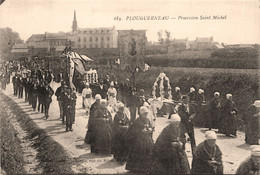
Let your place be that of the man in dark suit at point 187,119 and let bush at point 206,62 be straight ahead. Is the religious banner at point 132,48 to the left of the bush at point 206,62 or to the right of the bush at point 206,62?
left

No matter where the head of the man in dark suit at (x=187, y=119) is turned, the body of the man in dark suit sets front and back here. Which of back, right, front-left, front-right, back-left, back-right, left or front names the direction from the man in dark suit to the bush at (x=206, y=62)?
back-left

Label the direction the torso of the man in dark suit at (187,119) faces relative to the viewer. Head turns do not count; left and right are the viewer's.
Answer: facing the viewer and to the right of the viewer

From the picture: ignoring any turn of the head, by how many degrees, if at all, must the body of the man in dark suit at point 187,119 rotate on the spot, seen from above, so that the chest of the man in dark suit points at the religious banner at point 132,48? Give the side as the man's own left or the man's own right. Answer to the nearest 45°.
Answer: approximately 180°

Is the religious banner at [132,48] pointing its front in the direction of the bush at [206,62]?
no

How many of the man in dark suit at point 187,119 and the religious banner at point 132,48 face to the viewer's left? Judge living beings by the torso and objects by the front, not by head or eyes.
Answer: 0

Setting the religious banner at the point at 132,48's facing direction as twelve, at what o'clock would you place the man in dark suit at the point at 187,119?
The man in dark suit is roughly at 11 o'clock from the religious banner.

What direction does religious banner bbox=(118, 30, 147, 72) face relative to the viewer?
toward the camera
